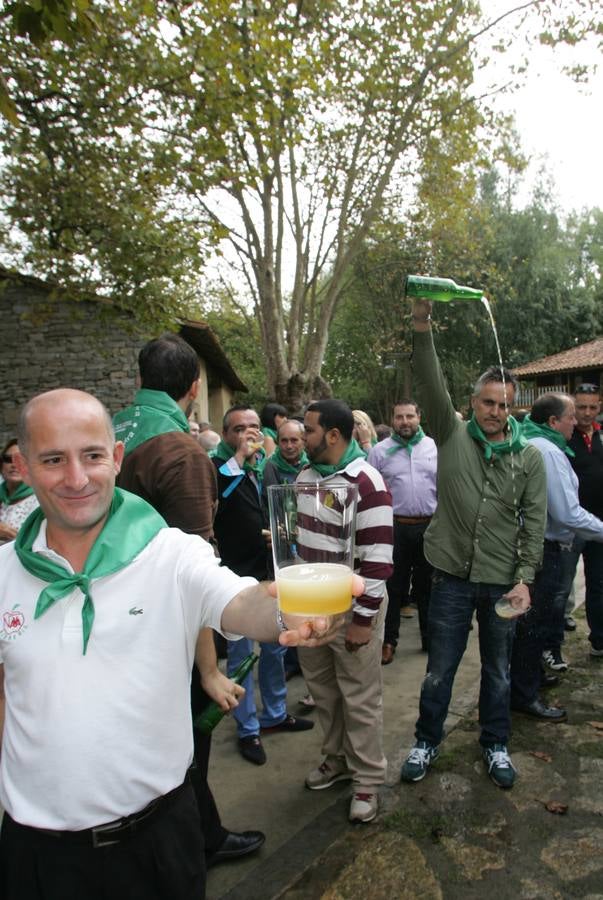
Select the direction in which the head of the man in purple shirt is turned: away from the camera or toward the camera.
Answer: toward the camera

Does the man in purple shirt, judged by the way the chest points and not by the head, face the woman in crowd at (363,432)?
no

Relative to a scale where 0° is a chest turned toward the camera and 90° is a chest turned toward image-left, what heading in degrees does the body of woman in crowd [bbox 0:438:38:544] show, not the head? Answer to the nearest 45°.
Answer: approximately 0°

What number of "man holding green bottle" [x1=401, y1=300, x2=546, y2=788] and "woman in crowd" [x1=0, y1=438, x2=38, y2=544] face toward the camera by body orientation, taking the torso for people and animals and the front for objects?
2

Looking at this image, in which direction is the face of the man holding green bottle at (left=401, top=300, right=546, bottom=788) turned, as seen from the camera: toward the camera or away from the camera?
toward the camera

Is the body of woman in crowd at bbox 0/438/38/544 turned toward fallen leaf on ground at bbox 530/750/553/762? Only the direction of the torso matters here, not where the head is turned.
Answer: no

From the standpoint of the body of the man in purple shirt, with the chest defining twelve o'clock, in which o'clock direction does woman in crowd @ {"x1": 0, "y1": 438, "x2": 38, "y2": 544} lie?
The woman in crowd is roughly at 2 o'clock from the man in purple shirt.

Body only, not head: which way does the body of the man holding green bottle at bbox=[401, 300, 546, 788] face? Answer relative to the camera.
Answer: toward the camera

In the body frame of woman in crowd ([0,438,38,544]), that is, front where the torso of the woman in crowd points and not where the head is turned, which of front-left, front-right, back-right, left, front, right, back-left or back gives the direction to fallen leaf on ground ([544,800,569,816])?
front-left

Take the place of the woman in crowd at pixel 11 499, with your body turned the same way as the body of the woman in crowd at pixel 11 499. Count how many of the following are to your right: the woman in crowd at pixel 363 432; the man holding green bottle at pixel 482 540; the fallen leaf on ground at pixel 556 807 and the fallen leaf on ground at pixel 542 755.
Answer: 0

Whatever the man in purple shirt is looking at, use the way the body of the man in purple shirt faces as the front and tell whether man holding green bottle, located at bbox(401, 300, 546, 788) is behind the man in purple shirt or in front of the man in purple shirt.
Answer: in front

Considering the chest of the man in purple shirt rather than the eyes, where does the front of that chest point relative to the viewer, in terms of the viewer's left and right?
facing the viewer

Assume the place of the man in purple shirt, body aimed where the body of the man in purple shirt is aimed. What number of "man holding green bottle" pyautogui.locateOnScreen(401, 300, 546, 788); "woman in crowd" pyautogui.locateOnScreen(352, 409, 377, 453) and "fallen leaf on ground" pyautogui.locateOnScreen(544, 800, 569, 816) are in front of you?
2

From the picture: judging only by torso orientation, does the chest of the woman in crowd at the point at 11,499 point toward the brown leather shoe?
no

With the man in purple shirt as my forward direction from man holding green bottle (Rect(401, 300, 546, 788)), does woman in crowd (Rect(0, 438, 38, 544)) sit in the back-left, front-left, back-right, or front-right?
front-left
